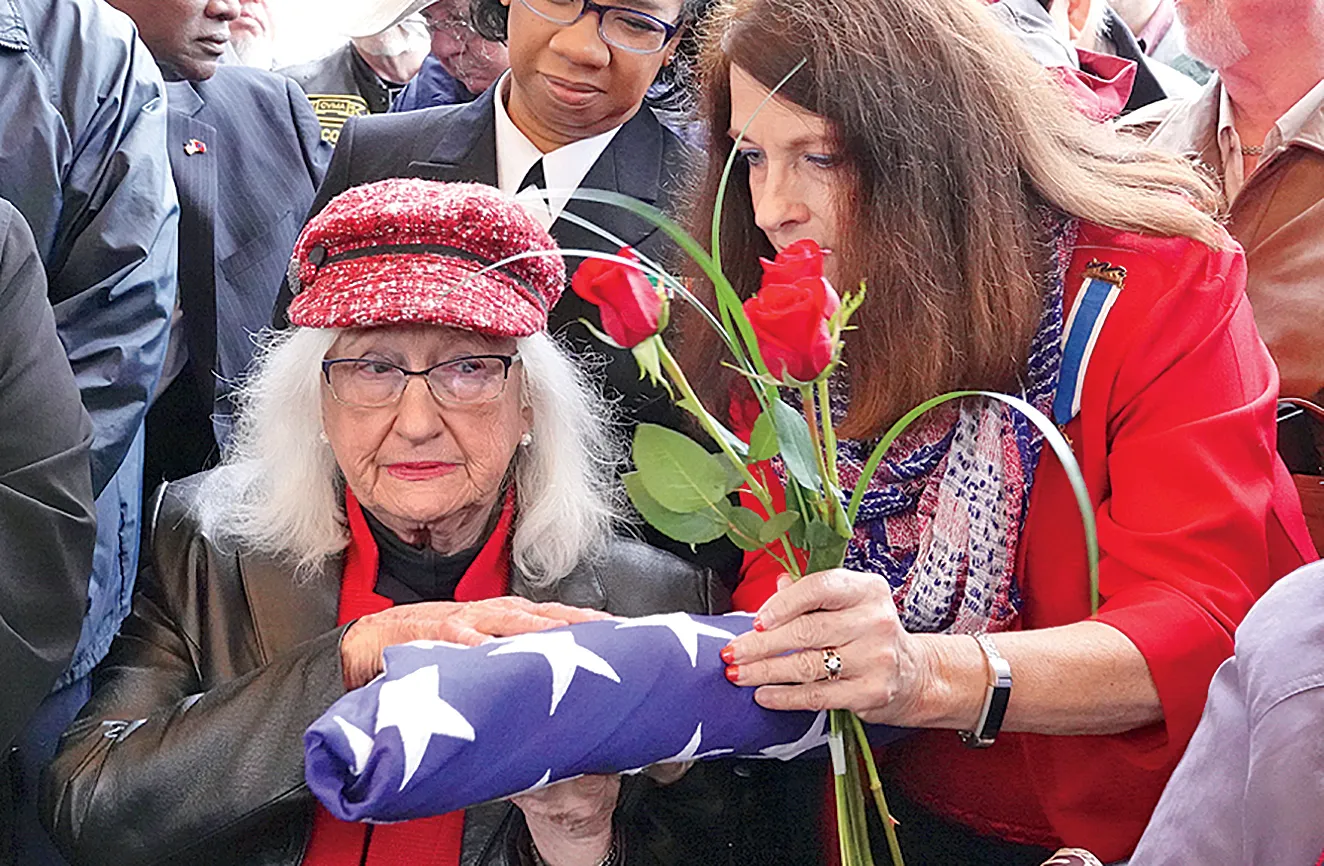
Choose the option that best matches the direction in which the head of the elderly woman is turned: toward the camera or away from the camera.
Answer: toward the camera

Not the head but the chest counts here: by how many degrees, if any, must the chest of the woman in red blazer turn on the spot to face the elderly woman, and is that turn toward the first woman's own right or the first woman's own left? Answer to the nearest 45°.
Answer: approximately 45° to the first woman's own right

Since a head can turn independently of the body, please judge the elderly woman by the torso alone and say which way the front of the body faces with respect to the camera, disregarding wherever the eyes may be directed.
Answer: toward the camera

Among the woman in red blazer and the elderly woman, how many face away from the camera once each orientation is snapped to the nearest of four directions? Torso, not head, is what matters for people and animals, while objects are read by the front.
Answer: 0

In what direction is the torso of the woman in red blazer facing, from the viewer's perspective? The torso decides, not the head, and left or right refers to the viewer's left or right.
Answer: facing the viewer and to the left of the viewer

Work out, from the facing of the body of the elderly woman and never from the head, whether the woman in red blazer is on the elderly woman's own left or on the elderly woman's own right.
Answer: on the elderly woman's own left

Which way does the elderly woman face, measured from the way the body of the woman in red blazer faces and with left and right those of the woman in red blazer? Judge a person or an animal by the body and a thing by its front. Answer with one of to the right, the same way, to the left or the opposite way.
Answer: to the left
